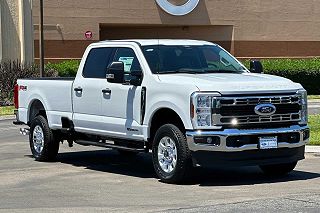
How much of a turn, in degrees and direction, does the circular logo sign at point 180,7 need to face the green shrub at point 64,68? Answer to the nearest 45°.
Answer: approximately 45° to its right

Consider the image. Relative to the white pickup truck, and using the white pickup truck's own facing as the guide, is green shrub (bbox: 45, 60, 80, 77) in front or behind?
behind

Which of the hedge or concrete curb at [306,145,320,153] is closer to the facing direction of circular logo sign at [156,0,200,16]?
the concrete curb

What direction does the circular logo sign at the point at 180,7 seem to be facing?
toward the camera

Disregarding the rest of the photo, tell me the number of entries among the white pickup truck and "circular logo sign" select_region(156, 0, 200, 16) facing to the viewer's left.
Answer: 0

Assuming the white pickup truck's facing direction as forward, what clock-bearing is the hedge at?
The hedge is roughly at 8 o'clock from the white pickup truck.

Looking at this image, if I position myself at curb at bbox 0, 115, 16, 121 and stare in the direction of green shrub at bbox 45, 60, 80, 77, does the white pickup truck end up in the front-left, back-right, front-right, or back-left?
back-right

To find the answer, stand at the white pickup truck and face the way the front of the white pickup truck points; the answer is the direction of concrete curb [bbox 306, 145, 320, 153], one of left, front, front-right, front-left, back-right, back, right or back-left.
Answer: left

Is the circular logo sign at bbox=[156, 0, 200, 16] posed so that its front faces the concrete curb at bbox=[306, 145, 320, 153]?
yes

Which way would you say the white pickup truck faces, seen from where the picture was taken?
facing the viewer and to the right of the viewer
